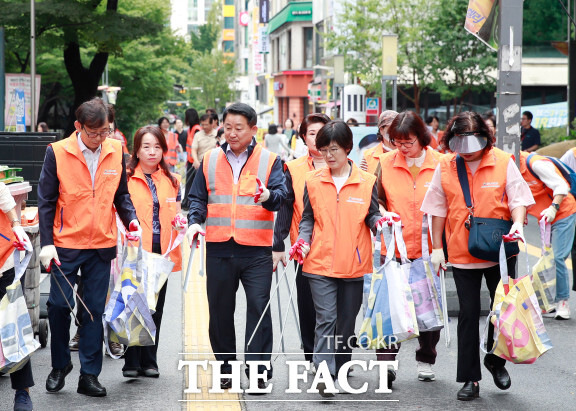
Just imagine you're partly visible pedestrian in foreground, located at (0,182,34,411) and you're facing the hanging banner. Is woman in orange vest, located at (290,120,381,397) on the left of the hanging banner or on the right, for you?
right

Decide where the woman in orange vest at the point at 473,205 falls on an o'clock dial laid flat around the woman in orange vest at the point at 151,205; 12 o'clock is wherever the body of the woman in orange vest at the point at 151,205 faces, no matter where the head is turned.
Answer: the woman in orange vest at the point at 473,205 is roughly at 10 o'clock from the woman in orange vest at the point at 151,205.

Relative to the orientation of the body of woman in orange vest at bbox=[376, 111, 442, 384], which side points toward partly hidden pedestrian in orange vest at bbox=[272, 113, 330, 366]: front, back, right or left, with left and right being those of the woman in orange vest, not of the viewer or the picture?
right

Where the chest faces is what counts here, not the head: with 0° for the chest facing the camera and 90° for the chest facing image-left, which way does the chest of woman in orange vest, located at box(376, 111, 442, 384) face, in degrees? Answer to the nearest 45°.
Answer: approximately 0°

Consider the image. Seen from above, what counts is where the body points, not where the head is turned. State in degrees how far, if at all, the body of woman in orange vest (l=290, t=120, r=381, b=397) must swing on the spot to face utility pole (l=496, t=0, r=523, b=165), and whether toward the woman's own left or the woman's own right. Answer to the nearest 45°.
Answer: approximately 135° to the woman's own left

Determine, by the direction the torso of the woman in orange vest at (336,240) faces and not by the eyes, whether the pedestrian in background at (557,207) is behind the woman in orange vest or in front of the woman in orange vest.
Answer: behind

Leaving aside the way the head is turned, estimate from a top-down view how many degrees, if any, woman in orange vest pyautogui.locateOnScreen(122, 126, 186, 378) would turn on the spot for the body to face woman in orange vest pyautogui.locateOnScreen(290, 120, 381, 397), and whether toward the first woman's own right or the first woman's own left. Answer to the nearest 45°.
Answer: approximately 45° to the first woman's own left

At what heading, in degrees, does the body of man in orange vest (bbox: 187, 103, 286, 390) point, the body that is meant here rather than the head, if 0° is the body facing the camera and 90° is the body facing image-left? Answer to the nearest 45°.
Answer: approximately 0°
